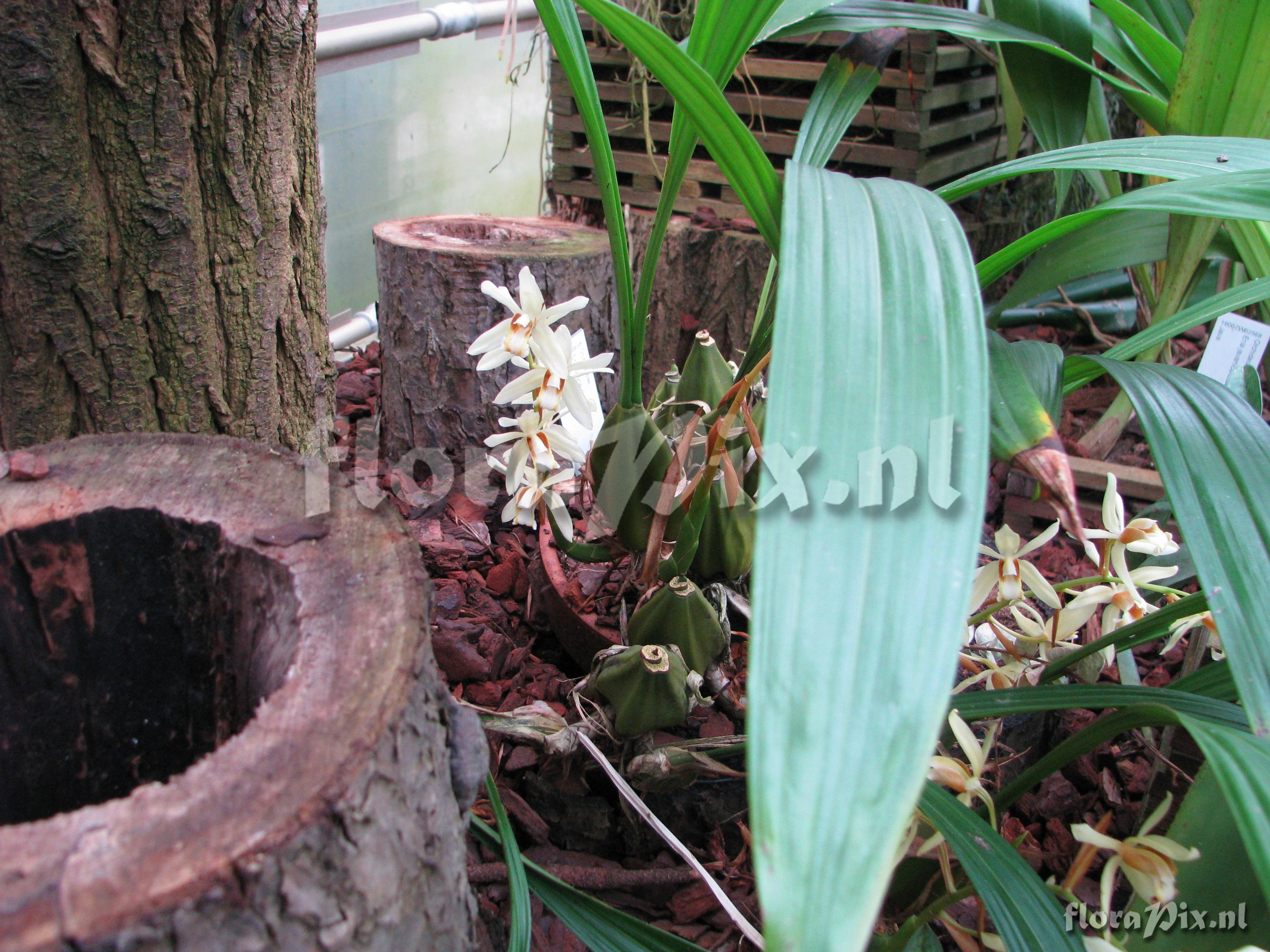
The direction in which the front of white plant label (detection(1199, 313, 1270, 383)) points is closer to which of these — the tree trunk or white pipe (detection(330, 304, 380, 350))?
the tree trunk

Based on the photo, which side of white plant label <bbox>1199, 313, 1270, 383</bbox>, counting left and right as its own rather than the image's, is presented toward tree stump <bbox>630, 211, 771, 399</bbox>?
right

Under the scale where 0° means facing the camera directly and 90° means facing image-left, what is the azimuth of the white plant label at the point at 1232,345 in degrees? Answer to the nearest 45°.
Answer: approximately 0°

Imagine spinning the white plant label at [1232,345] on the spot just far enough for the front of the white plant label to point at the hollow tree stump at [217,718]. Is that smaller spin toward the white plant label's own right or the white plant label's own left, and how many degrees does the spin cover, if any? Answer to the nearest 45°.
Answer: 0° — it already faces it

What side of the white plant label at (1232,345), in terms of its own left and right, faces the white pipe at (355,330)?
right

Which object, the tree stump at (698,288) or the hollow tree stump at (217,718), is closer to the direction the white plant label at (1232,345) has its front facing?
the hollow tree stump

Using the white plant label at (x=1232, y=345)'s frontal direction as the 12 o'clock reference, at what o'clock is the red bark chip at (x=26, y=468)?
The red bark chip is roughly at 1 o'clock from the white plant label.

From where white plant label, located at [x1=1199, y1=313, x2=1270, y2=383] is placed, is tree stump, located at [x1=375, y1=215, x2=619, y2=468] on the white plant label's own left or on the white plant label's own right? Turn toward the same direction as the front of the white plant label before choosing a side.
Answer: on the white plant label's own right

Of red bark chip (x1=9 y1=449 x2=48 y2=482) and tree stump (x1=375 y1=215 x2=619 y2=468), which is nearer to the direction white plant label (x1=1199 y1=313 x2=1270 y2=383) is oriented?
the red bark chip
